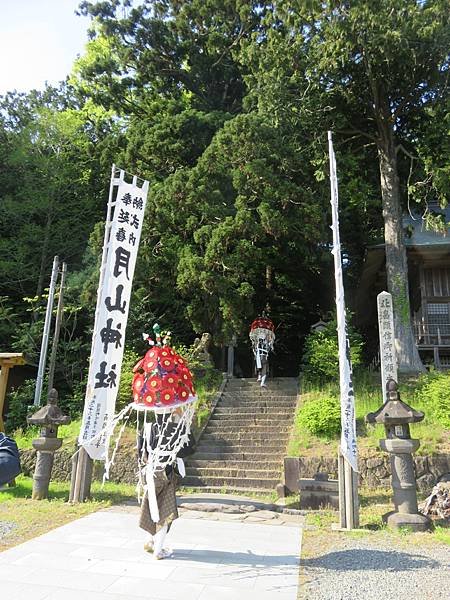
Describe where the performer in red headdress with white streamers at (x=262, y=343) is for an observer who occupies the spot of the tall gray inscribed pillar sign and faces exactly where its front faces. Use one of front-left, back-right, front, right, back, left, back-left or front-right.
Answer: back-right

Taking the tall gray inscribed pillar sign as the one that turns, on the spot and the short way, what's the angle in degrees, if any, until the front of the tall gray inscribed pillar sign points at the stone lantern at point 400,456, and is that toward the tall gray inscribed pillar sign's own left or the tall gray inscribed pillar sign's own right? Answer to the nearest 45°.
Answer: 0° — it already faces it

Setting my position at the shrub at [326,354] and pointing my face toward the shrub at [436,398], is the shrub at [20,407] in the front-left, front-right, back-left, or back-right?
back-right

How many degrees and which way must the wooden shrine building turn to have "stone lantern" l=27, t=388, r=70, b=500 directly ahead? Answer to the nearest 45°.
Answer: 0° — it already faces it

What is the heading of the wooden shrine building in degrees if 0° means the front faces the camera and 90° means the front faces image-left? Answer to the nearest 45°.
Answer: approximately 45°

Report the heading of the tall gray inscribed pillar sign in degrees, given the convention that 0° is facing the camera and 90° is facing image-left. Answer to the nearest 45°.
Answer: approximately 0°

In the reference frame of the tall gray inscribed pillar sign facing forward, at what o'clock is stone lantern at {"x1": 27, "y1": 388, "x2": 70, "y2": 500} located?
The stone lantern is roughly at 2 o'clock from the tall gray inscribed pillar sign.

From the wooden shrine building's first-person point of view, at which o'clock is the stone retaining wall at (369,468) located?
The stone retaining wall is roughly at 11 o'clock from the wooden shrine building.

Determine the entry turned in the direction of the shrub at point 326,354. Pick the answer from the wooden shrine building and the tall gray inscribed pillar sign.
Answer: the wooden shrine building

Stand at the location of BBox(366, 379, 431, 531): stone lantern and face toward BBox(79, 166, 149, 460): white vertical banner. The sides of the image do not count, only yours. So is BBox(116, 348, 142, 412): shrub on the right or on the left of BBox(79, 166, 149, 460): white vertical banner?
right
